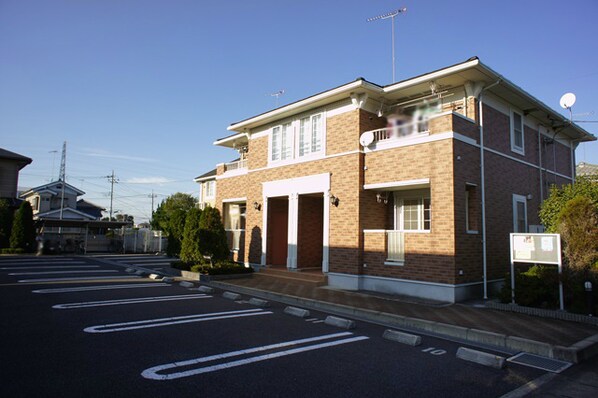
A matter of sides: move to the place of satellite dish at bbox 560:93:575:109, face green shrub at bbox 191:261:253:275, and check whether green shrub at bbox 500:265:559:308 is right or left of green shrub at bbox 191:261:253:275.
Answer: left

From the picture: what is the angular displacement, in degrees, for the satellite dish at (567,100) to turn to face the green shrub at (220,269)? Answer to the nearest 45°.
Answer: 0° — it already faces it

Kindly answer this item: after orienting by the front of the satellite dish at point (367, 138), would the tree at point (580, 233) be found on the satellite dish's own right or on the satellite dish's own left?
on the satellite dish's own left

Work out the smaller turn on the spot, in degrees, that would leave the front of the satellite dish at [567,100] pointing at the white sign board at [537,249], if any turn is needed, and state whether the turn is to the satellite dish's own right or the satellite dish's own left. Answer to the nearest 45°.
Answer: approximately 45° to the satellite dish's own left

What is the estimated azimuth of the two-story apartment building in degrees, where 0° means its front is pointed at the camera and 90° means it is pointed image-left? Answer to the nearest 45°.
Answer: approximately 45°

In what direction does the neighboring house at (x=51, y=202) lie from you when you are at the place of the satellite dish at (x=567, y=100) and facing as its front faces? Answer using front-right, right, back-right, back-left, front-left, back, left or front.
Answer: front-right

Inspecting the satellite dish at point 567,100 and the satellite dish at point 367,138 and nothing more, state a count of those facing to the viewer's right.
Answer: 0

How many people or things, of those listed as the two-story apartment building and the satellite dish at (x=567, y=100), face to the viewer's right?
0
